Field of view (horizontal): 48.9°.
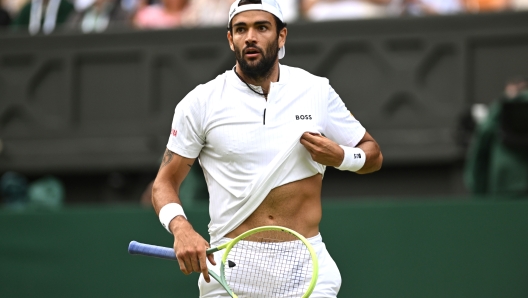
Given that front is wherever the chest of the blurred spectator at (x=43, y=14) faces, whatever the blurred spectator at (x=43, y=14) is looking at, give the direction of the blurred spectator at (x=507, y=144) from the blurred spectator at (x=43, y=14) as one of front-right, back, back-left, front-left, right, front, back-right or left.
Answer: front-left

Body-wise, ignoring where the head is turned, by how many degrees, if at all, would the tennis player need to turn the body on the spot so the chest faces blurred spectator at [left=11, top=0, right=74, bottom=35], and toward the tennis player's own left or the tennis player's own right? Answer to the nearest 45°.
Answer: approximately 135° to the tennis player's own right

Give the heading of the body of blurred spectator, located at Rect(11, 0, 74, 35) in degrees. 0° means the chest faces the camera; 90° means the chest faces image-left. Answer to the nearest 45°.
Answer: approximately 0°

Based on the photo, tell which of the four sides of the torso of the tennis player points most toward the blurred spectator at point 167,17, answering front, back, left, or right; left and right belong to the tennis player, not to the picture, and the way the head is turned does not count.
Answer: back

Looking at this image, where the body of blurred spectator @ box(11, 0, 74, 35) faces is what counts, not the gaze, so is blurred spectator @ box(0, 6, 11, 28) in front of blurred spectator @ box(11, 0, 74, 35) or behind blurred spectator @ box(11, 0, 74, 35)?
behind

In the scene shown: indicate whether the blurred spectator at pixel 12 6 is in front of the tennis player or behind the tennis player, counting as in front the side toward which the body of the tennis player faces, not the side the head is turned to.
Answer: behind

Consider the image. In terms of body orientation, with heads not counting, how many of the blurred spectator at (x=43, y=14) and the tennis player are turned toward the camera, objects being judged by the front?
2

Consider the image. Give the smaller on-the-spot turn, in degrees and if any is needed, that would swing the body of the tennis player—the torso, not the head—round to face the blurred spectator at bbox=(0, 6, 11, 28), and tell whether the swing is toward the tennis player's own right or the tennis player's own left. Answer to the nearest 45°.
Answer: approximately 135° to the tennis player's own right

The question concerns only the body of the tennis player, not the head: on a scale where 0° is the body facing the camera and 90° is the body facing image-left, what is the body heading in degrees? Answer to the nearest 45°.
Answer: approximately 0°
